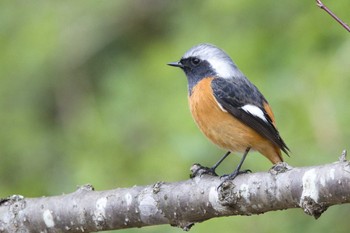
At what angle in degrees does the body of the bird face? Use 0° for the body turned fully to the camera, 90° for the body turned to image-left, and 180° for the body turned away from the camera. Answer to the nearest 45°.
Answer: approximately 90°
